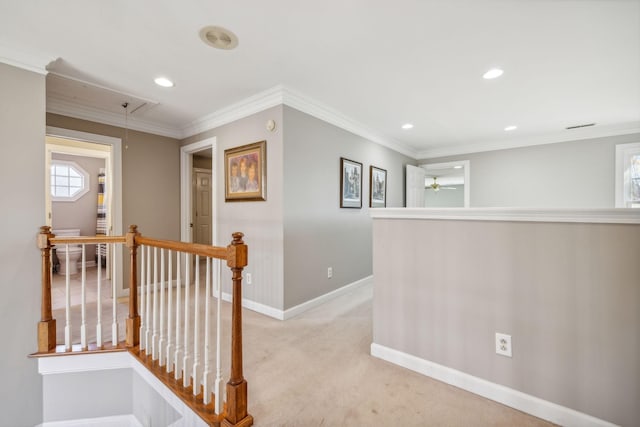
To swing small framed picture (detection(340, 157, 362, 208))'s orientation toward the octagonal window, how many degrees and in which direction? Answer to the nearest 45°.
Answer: approximately 135° to its right

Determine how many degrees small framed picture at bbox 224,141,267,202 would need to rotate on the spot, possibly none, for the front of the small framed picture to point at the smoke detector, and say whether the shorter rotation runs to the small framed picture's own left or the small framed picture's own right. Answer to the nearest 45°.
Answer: approximately 45° to the small framed picture's own left

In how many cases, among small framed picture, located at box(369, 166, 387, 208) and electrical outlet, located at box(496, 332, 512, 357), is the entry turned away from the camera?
0

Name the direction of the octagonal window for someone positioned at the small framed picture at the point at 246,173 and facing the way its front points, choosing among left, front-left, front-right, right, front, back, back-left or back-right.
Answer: right

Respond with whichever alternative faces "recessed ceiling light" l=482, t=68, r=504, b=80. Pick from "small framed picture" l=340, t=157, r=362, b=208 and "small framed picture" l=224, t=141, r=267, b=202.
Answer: "small framed picture" l=340, t=157, r=362, b=208

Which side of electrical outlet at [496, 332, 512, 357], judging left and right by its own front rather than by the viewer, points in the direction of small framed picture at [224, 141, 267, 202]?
right

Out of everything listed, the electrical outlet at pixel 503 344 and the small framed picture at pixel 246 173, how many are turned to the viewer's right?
0

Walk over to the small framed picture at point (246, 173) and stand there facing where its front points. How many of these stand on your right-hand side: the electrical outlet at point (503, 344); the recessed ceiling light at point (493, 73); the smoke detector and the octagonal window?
1

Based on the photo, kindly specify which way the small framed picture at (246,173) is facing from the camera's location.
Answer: facing the viewer and to the left of the viewer

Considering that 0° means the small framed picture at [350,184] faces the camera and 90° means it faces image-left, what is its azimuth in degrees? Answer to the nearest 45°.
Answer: approximately 315°

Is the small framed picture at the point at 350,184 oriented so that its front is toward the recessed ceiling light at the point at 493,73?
yes
